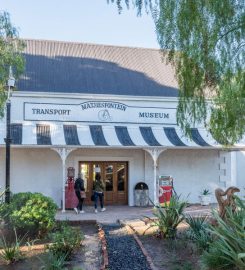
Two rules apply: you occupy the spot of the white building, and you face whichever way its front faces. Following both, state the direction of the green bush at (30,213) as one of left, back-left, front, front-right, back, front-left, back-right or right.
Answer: front

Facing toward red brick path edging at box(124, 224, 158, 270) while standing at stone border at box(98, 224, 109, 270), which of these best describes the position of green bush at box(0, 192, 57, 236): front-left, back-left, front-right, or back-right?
back-left

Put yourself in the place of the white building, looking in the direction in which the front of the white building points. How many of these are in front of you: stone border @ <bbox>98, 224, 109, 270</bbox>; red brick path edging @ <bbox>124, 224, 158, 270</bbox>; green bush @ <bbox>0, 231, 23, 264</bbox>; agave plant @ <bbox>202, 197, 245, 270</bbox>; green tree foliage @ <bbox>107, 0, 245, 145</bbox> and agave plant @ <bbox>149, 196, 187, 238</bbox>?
6

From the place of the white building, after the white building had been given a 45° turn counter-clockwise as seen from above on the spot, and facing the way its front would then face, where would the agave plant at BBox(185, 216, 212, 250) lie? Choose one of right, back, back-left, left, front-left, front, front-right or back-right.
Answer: front-right

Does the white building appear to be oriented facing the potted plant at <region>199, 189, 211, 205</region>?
no

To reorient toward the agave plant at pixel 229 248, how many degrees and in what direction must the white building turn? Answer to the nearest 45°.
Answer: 0° — it already faces it

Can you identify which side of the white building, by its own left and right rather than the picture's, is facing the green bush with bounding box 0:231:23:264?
front

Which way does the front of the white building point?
toward the camera

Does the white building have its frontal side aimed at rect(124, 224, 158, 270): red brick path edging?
yes

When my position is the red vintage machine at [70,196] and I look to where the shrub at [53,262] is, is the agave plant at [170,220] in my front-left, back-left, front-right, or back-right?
front-left

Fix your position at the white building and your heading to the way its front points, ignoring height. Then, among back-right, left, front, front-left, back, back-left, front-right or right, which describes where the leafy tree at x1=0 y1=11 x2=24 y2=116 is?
front

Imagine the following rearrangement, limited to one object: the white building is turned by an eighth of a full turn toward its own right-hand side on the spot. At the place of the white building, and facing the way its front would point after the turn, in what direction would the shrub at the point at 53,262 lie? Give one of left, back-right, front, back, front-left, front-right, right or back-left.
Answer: front-left
